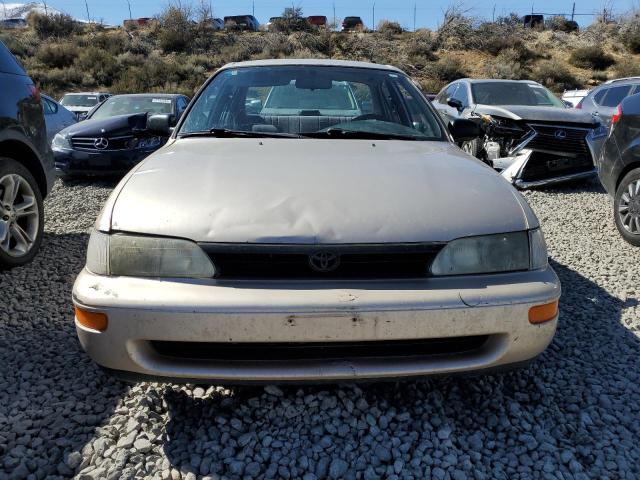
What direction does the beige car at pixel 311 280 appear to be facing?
toward the camera

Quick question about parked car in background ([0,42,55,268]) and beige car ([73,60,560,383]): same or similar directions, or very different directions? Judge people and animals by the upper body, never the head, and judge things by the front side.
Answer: same or similar directions

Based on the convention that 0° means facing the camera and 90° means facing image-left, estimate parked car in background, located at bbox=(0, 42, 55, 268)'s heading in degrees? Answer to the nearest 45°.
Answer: approximately 45°

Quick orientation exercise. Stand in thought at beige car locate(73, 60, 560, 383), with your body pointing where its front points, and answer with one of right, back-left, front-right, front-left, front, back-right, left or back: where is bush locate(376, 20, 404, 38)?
back

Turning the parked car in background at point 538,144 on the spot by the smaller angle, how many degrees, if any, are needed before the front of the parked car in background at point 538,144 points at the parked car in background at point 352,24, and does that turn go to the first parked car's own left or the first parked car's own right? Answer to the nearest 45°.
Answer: approximately 135° to the first parked car's own left

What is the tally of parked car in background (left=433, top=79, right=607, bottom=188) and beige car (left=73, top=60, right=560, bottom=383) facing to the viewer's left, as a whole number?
0

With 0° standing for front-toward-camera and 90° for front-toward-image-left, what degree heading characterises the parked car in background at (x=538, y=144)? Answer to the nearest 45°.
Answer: approximately 315°

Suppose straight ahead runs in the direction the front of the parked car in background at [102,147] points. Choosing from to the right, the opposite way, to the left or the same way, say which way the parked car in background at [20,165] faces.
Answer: the same way

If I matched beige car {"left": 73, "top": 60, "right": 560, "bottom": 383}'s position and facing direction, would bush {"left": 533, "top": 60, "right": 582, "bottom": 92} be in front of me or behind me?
behind

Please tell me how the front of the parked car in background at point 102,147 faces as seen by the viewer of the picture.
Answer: facing the viewer and to the left of the viewer

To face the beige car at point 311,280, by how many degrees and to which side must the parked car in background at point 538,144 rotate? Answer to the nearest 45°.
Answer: approximately 45° to its right

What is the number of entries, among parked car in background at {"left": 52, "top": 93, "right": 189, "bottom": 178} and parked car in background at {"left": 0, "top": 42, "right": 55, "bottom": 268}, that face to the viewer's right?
0

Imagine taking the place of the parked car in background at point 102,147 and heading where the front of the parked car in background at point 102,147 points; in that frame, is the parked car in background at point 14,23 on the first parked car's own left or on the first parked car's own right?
on the first parked car's own right

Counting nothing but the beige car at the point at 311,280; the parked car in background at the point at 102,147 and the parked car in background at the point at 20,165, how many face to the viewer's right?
0

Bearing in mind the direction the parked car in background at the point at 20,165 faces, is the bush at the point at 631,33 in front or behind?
behind

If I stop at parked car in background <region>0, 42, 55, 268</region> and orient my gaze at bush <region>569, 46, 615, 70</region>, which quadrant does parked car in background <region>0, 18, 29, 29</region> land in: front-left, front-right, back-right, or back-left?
front-left

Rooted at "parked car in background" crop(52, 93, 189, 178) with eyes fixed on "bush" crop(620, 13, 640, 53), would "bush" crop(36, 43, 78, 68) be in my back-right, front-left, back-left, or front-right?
front-left
